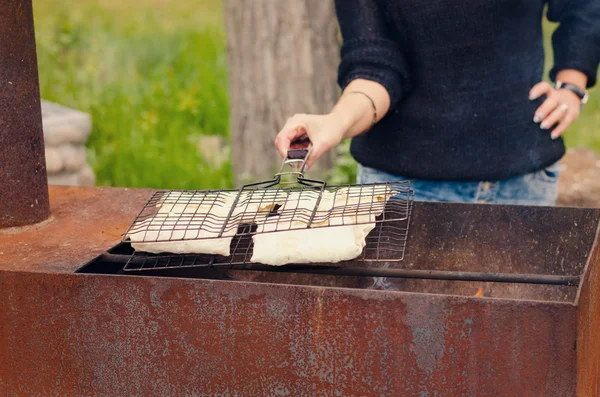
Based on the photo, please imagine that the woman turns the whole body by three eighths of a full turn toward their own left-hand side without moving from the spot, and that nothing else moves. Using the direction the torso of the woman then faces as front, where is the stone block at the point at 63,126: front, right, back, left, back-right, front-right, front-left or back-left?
left

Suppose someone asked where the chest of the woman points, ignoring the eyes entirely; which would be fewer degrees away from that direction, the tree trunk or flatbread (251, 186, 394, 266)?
the flatbread

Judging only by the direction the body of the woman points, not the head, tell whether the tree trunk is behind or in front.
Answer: behind

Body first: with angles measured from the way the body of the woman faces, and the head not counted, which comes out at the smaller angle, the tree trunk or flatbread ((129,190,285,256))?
the flatbread

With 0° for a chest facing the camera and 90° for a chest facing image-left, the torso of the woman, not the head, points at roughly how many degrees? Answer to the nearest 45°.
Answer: approximately 0°
